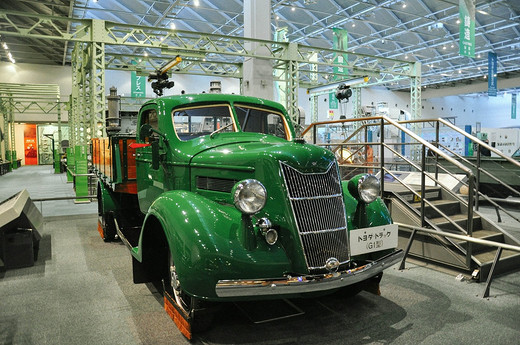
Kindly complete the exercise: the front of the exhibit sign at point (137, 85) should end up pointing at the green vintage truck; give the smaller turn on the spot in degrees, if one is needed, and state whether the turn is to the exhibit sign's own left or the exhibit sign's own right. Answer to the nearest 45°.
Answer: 0° — it already faces it

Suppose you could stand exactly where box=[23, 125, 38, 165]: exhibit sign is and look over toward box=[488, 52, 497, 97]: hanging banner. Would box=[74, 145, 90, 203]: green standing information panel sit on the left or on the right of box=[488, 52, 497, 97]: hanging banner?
right

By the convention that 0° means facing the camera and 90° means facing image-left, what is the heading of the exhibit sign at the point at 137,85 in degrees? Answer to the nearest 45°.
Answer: approximately 0°

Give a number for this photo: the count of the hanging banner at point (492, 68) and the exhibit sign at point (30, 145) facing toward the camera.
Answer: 2

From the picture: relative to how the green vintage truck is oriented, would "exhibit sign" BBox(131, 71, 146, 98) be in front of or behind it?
behind

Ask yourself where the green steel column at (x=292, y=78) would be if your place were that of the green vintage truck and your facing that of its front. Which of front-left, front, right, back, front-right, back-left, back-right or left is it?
back-left

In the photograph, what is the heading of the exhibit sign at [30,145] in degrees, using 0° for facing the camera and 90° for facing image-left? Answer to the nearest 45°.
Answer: approximately 0°

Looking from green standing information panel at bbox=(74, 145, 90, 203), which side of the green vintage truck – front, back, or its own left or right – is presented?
back
